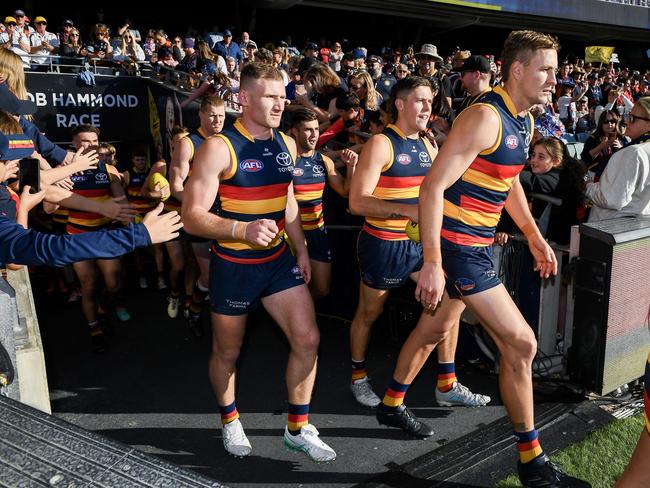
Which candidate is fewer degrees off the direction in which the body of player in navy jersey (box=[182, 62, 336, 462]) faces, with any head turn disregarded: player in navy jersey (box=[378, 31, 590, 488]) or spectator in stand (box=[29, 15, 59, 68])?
the player in navy jersey

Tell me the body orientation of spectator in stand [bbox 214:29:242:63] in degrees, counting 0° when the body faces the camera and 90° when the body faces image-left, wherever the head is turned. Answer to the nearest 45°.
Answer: approximately 0°

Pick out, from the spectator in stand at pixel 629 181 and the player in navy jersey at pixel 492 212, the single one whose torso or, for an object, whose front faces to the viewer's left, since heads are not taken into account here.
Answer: the spectator in stand

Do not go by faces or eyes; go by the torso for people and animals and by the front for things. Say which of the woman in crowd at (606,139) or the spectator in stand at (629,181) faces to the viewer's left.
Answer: the spectator in stand

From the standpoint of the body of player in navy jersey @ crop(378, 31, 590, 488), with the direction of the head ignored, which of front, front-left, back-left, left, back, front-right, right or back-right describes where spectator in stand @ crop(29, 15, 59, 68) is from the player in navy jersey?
back

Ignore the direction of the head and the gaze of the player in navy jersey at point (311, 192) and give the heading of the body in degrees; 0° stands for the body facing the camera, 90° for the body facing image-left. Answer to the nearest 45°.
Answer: approximately 0°

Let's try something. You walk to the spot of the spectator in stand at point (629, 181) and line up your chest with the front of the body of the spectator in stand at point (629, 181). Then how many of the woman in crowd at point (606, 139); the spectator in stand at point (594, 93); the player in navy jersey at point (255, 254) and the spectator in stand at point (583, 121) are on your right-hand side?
3

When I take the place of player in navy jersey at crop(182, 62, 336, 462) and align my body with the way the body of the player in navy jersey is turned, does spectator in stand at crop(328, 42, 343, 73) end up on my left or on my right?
on my left

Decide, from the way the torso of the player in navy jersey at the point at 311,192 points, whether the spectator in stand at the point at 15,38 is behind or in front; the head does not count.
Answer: behind

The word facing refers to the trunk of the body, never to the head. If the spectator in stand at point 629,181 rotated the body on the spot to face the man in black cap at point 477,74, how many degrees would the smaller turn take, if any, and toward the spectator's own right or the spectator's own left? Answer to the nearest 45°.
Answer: approximately 45° to the spectator's own right
